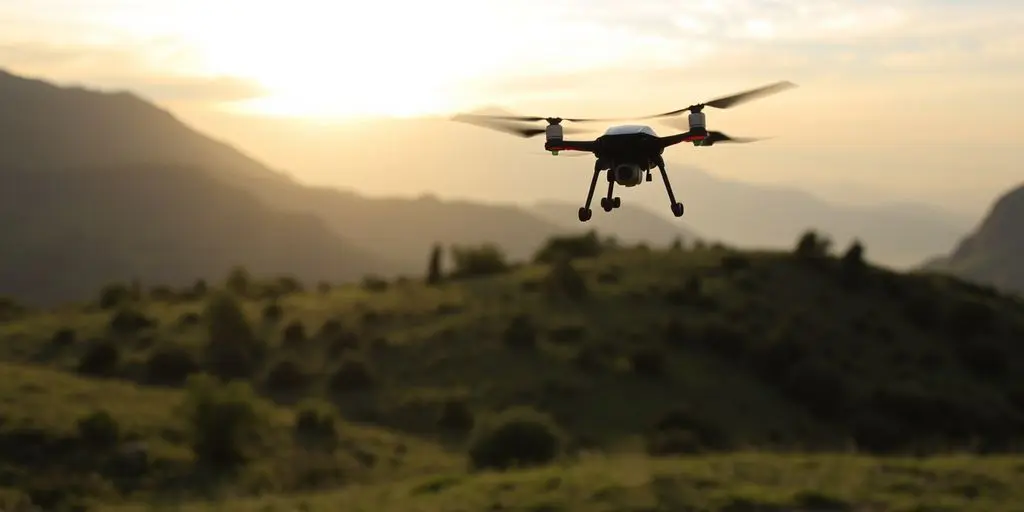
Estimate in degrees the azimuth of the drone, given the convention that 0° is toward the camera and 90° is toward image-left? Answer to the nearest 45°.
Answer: approximately 0°
